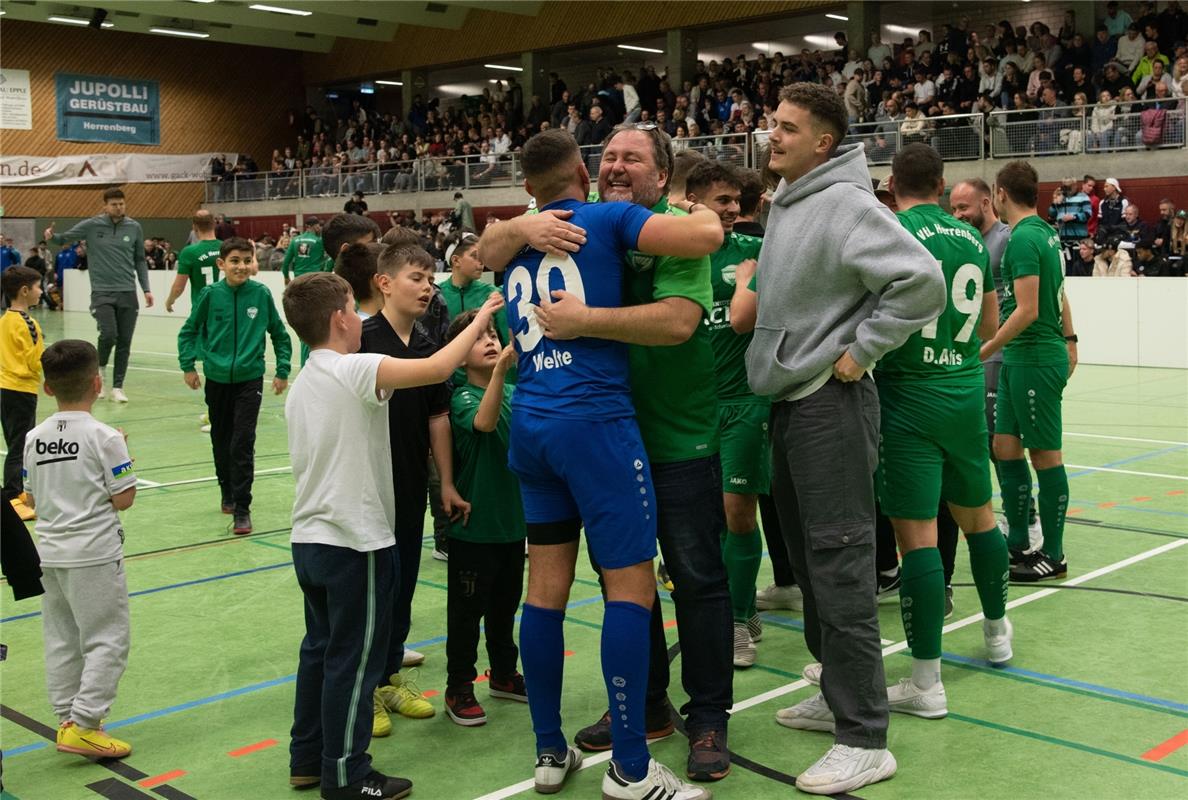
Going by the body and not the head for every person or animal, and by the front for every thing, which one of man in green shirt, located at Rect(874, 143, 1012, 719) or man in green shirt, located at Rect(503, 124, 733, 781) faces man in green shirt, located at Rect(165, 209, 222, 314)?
man in green shirt, located at Rect(874, 143, 1012, 719)

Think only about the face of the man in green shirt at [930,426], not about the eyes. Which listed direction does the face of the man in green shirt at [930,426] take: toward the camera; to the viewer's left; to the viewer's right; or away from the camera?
away from the camera

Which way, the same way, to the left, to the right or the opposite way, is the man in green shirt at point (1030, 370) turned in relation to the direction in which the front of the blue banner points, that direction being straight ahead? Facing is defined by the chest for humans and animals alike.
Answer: the opposite way

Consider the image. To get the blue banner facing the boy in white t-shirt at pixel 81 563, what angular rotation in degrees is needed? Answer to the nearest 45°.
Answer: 0° — it already faces them

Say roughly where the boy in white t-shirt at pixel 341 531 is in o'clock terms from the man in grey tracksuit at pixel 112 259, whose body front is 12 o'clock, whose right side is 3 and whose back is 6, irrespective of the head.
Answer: The boy in white t-shirt is roughly at 12 o'clock from the man in grey tracksuit.

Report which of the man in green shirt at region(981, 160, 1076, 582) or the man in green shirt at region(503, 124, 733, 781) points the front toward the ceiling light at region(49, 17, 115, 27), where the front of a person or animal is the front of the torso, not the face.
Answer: the man in green shirt at region(981, 160, 1076, 582)

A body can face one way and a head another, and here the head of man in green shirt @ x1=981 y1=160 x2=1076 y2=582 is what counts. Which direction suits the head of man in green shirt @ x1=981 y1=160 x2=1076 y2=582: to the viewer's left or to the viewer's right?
to the viewer's left

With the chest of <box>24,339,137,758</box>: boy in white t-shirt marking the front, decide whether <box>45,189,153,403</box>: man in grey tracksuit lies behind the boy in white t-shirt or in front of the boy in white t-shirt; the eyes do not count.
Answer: in front

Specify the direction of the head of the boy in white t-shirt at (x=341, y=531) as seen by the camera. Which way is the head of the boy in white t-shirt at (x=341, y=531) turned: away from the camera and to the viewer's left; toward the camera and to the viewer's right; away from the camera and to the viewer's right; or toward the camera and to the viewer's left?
away from the camera and to the viewer's right

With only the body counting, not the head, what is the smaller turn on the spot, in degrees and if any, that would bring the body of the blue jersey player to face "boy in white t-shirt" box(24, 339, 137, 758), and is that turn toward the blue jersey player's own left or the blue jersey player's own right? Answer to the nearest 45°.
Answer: approximately 135° to the blue jersey player's own left

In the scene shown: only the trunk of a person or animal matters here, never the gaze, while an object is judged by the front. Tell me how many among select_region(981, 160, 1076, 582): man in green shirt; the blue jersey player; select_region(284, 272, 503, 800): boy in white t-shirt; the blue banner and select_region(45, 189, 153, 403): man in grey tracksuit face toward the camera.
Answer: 2

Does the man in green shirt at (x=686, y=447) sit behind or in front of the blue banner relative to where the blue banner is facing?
in front

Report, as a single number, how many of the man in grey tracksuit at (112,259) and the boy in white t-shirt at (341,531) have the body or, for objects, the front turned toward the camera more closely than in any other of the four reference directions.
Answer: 1

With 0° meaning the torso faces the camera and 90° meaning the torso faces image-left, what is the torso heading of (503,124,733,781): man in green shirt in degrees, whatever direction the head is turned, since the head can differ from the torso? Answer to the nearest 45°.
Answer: approximately 45°

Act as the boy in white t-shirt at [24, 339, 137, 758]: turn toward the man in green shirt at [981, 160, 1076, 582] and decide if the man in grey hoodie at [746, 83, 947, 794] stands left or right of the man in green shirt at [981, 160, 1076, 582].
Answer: right
